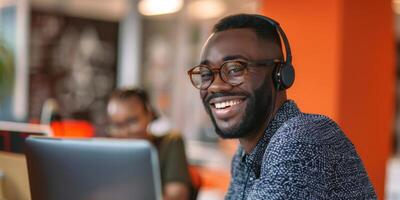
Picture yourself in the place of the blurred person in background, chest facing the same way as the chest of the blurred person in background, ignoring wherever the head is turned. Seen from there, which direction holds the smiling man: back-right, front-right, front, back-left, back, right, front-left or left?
front-left

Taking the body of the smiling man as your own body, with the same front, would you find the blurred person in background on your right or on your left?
on your right

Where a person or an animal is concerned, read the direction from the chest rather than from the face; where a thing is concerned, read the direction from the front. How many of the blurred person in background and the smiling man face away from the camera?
0

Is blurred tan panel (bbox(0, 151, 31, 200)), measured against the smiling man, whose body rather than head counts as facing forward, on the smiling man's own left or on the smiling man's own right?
on the smiling man's own right

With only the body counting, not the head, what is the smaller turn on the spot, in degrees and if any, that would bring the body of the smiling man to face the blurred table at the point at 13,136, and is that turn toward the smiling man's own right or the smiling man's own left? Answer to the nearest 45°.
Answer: approximately 45° to the smiling man's own right

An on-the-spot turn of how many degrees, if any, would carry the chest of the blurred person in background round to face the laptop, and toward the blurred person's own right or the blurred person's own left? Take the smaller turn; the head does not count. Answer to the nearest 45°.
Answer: approximately 45° to the blurred person's own left

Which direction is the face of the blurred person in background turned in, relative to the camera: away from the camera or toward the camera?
toward the camera

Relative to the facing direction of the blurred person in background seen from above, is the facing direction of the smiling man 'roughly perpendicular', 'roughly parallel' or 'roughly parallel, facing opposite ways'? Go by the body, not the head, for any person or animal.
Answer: roughly parallel

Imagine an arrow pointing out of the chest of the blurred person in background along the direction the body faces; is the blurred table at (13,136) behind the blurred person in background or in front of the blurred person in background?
in front

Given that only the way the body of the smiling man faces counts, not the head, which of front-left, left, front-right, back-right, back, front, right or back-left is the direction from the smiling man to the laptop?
front-right

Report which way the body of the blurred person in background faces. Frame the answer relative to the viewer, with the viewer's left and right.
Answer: facing the viewer and to the left of the viewer
